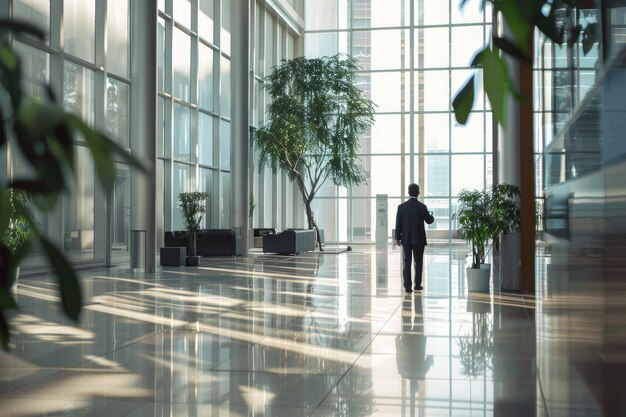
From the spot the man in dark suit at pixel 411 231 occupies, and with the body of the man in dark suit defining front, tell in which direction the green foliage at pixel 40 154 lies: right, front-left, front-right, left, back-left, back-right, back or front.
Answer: back

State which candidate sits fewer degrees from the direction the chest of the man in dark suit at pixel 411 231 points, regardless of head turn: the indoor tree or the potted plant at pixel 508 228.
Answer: the indoor tree

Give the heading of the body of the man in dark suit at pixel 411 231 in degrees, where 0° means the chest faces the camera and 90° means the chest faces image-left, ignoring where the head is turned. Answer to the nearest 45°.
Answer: approximately 180°

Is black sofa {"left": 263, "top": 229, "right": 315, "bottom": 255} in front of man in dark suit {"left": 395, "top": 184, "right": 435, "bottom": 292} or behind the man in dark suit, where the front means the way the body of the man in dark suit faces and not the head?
in front

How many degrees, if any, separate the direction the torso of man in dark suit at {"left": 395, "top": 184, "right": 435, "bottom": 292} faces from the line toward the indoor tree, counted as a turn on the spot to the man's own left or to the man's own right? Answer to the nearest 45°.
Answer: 0° — they already face it

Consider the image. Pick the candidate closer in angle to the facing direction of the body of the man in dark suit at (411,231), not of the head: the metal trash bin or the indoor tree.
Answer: the indoor tree

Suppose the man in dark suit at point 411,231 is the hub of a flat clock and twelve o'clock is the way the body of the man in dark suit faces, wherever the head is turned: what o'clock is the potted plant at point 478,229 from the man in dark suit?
The potted plant is roughly at 3 o'clock from the man in dark suit.

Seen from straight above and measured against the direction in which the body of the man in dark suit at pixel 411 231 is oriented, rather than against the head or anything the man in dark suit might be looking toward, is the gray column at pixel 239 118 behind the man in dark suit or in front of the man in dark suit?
in front

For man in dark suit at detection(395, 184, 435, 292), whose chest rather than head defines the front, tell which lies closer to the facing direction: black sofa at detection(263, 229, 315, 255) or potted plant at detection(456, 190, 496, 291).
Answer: the black sofa
